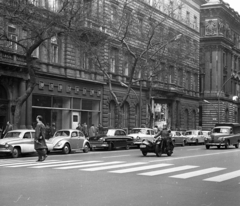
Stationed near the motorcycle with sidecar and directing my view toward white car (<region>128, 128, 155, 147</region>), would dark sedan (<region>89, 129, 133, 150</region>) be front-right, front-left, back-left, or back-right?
front-left

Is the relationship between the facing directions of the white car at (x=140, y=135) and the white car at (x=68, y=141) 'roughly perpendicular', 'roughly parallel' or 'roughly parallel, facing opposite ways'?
roughly parallel

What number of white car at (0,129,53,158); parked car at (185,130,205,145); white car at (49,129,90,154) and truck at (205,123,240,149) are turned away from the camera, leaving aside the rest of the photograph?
0

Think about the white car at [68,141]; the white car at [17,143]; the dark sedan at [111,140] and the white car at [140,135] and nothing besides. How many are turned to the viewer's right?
0

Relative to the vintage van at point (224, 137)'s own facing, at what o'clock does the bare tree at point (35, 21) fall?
The bare tree is roughly at 12 o'clock from the vintage van.

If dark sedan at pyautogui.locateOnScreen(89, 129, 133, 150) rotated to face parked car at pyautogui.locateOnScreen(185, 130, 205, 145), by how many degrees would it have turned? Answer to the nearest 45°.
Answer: approximately 180°

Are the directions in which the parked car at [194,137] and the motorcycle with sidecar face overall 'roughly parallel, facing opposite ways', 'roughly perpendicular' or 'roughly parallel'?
roughly parallel

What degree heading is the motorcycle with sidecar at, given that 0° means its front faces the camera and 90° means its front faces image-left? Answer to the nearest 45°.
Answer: approximately 45°

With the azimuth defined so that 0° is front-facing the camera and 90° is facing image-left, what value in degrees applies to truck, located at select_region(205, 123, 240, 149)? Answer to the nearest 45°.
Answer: approximately 45°

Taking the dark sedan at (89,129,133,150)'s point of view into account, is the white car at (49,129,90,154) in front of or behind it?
in front

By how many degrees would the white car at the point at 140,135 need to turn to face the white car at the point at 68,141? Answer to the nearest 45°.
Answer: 0° — it already faces it

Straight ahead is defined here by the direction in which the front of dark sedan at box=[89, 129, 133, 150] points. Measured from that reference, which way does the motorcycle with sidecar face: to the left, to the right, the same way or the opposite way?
the same way

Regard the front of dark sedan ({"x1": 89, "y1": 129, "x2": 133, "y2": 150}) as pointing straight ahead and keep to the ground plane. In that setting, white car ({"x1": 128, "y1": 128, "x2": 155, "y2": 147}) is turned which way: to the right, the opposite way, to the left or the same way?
the same way

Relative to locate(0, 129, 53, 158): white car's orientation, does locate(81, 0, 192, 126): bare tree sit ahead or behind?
behind

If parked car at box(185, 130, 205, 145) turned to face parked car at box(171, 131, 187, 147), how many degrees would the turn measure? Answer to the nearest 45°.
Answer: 0° — it already faces it

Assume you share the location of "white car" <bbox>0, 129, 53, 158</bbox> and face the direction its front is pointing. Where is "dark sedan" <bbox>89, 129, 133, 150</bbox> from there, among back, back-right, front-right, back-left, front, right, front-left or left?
back

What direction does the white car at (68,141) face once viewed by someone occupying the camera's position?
facing the viewer and to the left of the viewer

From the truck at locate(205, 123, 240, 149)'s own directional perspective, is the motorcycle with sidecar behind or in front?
in front
